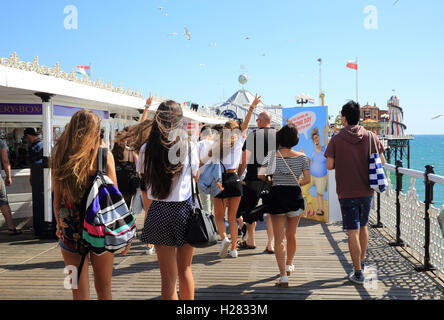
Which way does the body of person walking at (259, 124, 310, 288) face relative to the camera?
away from the camera

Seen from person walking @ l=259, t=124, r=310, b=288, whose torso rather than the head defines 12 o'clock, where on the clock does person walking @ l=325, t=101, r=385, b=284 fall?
person walking @ l=325, t=101, r=385, b=284 is roughly at 3 o'clock from person walking @ l=259, t=124, r=310, b=288.

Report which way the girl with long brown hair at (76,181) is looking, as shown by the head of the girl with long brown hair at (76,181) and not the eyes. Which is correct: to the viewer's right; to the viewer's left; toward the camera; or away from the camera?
away from the camera

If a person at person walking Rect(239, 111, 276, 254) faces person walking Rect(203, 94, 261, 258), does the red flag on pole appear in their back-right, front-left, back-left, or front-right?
back-right

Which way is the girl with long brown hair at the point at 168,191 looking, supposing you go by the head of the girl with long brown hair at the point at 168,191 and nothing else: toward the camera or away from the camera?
away from the camera

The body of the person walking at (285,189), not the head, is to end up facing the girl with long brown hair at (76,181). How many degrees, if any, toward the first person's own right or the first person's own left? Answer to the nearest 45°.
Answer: approximately 135° to the first person's own left

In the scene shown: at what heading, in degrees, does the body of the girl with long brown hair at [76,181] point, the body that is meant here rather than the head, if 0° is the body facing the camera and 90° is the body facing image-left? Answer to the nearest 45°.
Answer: approximately 180°

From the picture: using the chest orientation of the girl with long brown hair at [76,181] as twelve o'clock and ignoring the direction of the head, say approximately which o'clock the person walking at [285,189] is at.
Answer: The person walking is roughly at 2 o'clock from the girl with long brown hair.

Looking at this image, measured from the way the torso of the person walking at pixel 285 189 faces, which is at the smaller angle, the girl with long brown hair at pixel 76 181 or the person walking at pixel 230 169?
the person walking

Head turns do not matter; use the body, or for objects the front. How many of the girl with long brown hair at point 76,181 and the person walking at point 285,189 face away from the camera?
2
